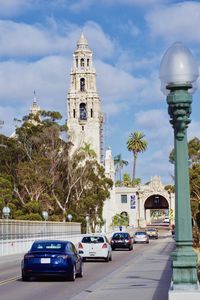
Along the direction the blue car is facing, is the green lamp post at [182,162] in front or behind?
behind

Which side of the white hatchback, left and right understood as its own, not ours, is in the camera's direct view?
back

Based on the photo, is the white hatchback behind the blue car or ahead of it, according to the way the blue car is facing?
ahead

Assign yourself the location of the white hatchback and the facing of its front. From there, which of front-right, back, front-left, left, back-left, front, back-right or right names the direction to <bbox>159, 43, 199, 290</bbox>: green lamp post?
back

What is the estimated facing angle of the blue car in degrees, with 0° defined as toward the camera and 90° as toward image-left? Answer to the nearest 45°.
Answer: approximately 180°

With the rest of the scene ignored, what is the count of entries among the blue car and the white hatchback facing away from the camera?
2

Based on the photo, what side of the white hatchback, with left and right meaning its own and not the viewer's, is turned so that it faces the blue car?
back
